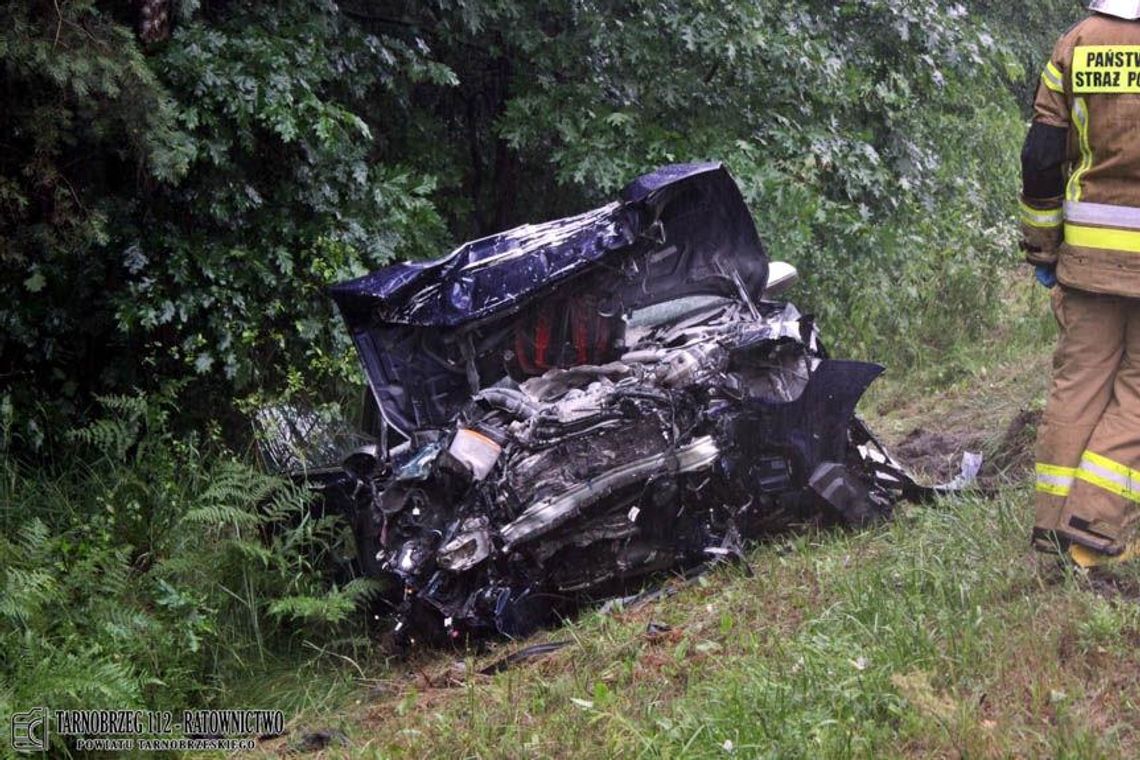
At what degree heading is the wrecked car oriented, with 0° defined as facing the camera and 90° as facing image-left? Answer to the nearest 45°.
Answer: approximately 0°

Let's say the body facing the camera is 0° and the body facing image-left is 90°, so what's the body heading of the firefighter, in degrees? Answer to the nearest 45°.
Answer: approximately 180°

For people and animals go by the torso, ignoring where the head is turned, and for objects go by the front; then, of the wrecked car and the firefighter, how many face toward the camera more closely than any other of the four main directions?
1

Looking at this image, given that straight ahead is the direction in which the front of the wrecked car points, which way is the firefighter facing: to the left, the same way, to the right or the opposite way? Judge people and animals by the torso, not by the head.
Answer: the opposite way

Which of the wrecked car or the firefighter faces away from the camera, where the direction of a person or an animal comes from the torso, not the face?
the firefighter

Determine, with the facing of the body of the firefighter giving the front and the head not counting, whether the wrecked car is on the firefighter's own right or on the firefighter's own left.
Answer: on the firefighter's own left
